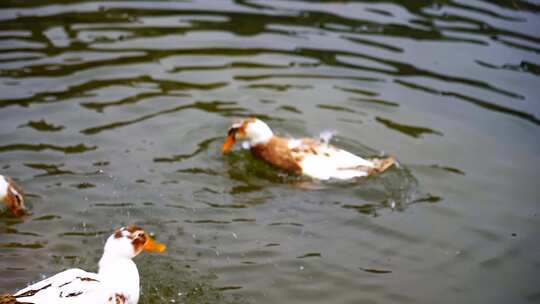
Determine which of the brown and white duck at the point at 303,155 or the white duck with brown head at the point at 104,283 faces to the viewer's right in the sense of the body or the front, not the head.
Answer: the white duck with brown head at the point at 104,283

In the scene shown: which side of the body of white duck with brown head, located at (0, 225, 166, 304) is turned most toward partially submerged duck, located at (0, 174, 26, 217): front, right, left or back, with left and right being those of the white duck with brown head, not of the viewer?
left

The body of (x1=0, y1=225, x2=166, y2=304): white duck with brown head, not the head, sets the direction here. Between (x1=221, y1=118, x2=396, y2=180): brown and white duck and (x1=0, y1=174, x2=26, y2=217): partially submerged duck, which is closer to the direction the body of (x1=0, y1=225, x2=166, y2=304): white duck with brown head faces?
the brown and white duck

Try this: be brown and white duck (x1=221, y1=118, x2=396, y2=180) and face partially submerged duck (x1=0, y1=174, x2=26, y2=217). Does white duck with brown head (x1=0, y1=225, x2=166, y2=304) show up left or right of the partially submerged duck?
left

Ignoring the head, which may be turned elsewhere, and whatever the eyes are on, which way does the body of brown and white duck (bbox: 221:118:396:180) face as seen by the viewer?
to the viewer's left

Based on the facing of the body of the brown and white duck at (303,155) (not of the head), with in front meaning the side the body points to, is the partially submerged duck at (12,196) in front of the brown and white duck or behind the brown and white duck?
in front

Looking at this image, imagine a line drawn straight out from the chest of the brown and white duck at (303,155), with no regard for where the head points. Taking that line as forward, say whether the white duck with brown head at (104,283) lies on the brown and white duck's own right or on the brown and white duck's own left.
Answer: on the brown and white duck's own left

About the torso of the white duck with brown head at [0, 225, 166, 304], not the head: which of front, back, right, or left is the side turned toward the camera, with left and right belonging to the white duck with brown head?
right

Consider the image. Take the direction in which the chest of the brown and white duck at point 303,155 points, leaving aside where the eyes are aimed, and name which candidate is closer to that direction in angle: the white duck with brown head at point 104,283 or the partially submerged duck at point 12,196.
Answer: the partially submerged duck
